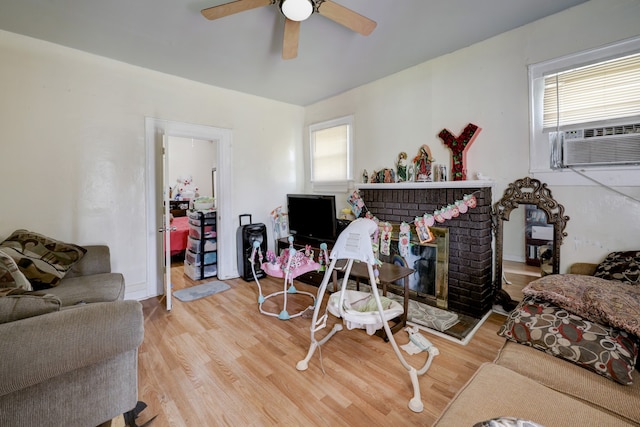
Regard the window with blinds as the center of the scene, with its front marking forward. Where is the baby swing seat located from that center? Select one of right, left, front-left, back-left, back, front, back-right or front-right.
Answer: front

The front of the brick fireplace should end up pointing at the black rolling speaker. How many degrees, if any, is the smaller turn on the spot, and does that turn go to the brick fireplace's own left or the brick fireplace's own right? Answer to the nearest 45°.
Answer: approximately 45° to the brick fireplace's own right

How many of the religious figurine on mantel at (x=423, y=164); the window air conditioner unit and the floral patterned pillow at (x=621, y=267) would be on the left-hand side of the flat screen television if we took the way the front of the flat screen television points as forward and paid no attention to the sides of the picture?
3

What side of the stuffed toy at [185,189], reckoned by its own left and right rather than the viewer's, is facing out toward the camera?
front

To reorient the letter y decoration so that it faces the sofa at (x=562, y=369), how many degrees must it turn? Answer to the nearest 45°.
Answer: approximately 45° to its left

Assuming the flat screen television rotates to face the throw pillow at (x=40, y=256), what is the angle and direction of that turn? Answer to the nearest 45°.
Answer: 0° — it already faces it

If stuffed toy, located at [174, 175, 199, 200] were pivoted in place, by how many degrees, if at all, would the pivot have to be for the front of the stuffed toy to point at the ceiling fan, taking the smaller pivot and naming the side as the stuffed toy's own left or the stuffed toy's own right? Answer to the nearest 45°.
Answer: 0° — it already faces it

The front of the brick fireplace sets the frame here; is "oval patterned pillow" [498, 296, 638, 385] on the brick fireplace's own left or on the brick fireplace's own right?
on the brick fireplace's own left

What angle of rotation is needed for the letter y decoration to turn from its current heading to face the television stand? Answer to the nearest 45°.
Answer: approximately 45° to its right

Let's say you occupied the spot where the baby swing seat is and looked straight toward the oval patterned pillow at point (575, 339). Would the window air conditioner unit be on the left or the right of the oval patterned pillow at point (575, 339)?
left

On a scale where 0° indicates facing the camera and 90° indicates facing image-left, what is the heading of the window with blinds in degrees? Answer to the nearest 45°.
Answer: approximately 45°

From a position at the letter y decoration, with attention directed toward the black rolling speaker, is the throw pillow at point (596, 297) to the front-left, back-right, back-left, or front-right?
back-left

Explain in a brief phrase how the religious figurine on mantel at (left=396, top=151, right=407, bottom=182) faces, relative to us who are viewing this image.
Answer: facing the viewer and to the left of the viewer

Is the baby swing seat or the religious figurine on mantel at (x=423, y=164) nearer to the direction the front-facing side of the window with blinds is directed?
the baby swing seat
